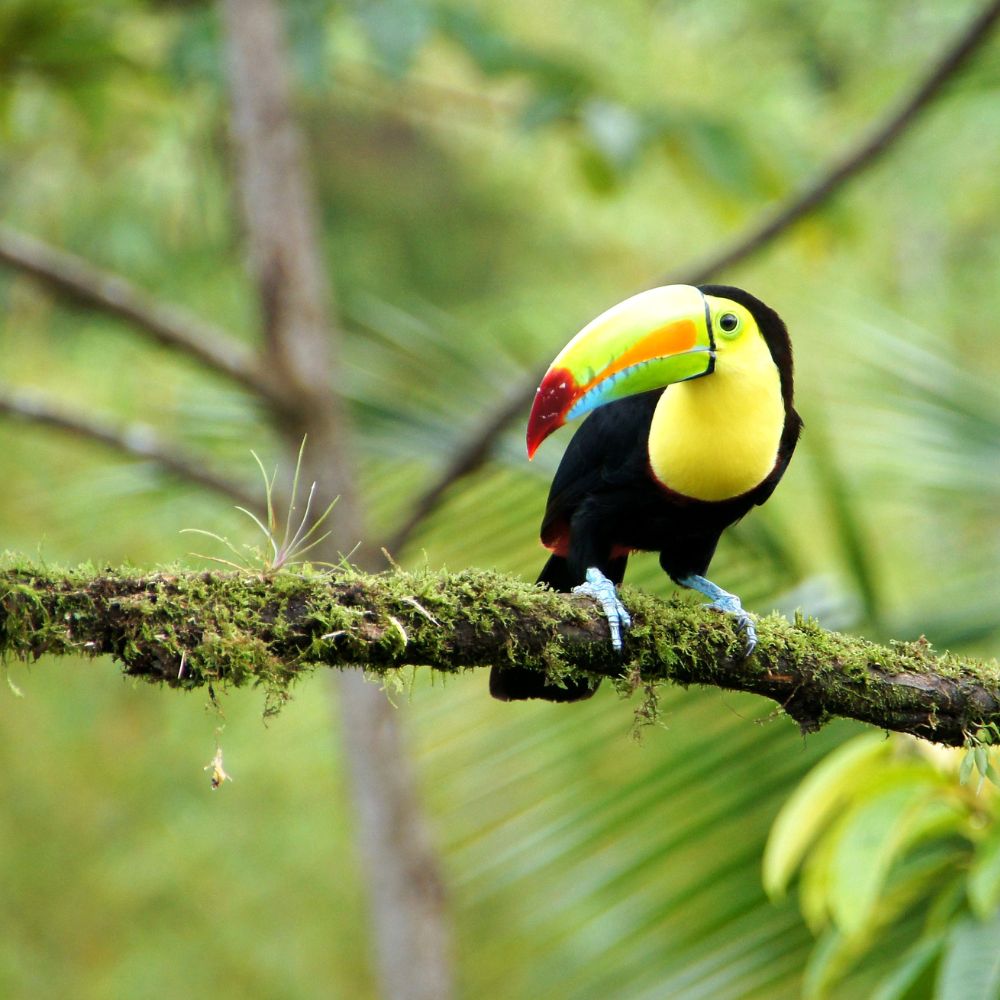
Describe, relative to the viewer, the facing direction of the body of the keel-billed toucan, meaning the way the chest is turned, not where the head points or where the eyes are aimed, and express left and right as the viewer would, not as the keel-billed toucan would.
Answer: facing the viewer and to the right of the viewer
